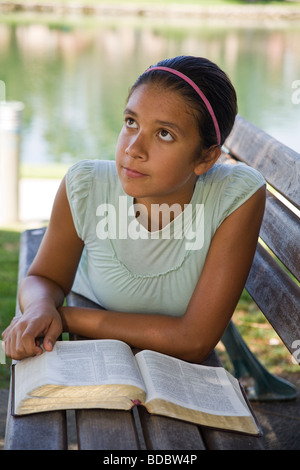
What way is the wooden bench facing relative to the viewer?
to the viewer's left

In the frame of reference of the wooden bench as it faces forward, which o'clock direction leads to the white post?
The white post is roughly at 2 o'clock from the wooden bench.
